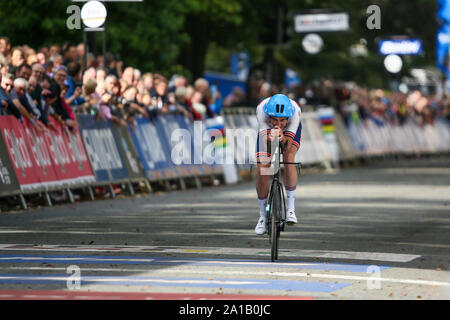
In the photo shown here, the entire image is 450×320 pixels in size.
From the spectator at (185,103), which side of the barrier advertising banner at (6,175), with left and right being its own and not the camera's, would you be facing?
left

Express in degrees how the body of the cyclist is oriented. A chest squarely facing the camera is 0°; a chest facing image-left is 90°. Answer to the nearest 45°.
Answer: approximately 0°

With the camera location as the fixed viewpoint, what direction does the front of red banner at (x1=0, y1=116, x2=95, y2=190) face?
facing the viewer and to the right of the viewer

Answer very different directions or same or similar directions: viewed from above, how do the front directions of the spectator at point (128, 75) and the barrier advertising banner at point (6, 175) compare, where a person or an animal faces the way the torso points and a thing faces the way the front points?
same or similar directions

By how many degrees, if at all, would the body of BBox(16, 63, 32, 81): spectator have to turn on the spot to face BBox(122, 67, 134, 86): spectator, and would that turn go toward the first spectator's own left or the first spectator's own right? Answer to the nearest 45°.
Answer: approximately 90° to the first spectator's own left

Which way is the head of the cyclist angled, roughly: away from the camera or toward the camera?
toward the camera

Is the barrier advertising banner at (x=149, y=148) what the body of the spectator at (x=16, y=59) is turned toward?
no
